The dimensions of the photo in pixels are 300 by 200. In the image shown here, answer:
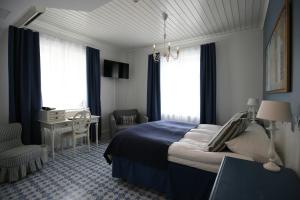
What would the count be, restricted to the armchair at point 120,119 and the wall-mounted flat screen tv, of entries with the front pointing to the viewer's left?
0

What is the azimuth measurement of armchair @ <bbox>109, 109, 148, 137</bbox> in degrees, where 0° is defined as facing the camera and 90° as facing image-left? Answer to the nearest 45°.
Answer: approximately 0°

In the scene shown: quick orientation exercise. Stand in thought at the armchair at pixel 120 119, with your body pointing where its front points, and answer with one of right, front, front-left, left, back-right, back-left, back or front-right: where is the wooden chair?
front-right

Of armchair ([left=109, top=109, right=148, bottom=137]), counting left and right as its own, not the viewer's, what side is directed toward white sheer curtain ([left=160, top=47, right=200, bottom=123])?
left

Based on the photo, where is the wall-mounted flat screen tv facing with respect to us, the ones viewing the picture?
facing the viewer and to the right of the viewer

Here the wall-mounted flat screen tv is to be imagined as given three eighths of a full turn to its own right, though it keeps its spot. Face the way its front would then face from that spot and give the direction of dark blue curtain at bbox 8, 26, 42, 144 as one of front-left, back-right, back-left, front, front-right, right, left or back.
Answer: front-left

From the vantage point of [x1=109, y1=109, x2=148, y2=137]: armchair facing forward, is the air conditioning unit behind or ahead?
ahead

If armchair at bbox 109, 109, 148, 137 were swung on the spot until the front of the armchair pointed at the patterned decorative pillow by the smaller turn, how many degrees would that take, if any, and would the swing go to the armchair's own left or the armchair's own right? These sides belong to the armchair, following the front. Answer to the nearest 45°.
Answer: approximately 45° to the armchair's own left

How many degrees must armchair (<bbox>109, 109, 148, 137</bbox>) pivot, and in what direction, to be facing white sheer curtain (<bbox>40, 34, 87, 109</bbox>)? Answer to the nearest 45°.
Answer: approximately 45° to its right

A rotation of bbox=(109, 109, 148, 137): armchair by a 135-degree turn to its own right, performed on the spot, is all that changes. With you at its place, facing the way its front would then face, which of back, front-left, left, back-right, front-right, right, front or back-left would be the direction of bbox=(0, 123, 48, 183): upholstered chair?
left

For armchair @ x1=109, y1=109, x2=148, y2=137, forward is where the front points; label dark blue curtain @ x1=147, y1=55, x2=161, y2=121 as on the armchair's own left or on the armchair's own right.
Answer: on the armchair's own left

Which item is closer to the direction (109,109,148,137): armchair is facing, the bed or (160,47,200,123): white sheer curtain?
the bed
